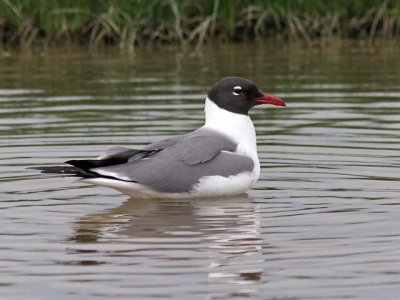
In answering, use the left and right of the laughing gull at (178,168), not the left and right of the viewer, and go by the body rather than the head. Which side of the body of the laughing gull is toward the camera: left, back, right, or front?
right
